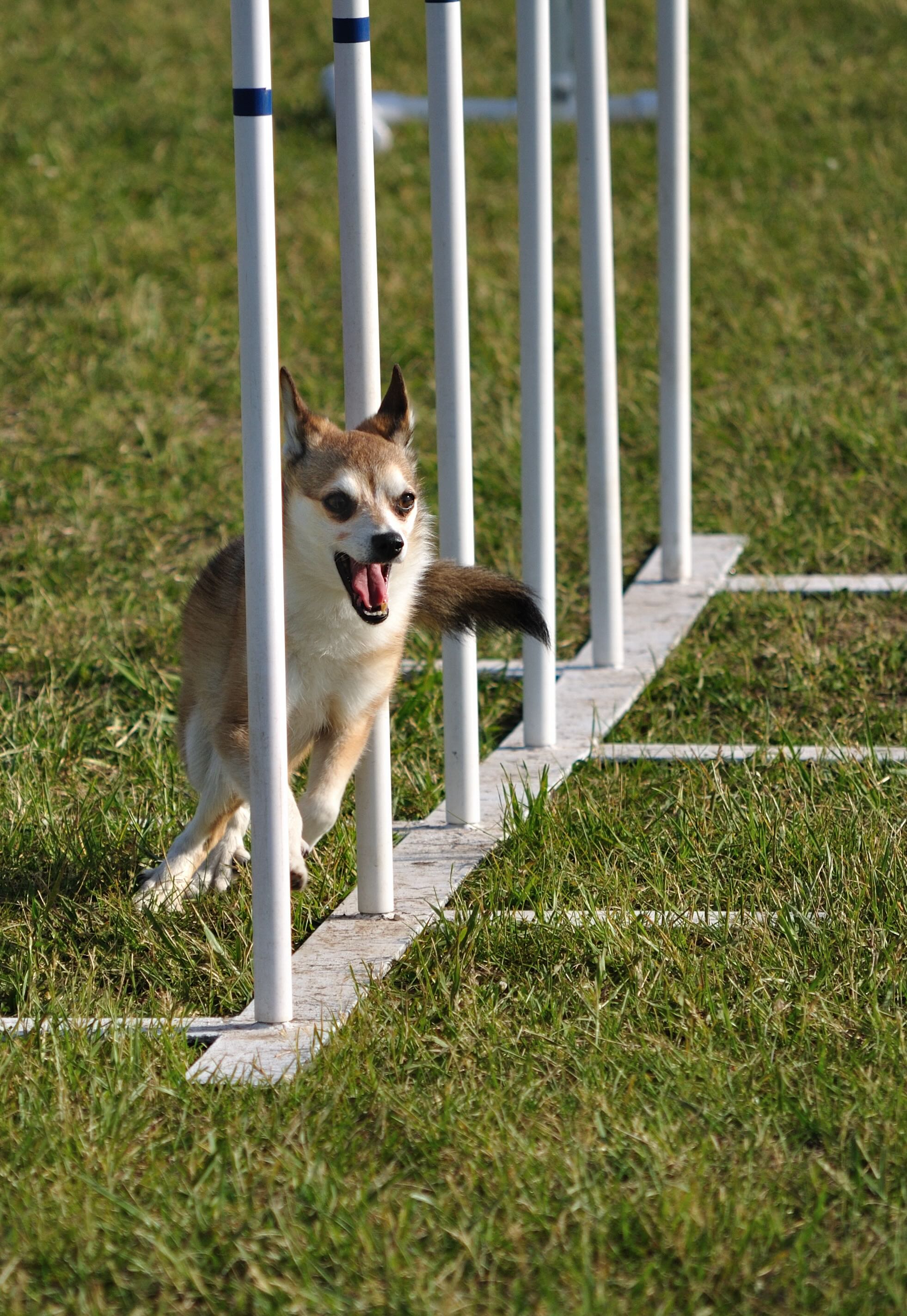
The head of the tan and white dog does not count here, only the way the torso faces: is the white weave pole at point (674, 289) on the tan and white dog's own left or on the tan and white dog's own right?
on the tan and white dog's own left

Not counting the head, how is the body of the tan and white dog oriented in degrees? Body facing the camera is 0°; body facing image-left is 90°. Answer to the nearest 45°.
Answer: approximately 315°

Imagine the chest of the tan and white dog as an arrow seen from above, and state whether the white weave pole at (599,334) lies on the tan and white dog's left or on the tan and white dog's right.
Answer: on the tan and white dog's left
